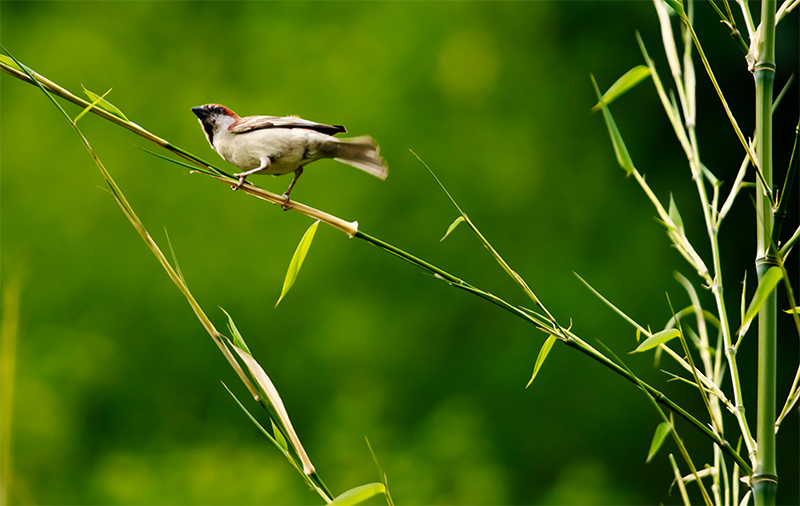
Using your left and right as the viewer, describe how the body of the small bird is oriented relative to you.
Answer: facing to the left of the viewer
